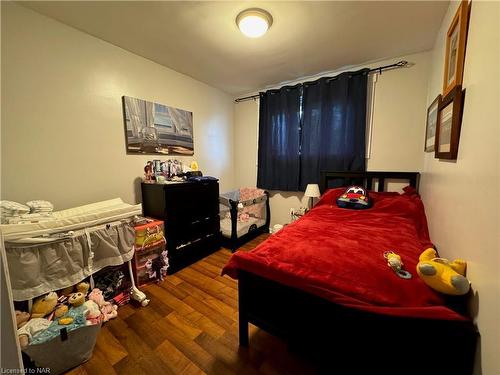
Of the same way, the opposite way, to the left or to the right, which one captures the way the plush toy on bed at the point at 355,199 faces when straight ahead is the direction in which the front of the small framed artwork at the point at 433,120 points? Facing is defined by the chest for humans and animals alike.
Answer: to the left

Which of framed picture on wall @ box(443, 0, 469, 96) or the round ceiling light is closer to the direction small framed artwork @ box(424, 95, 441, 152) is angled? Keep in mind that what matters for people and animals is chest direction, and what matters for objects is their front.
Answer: the round ceiling light

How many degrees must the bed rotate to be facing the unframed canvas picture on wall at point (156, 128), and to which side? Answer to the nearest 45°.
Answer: approximately 90° to its right

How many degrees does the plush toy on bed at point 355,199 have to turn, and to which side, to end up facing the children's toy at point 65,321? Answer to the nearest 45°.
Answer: approximately 45° to its right

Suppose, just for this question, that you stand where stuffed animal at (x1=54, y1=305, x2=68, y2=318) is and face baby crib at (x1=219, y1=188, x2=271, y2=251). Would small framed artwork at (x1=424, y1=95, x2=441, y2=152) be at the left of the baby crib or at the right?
right

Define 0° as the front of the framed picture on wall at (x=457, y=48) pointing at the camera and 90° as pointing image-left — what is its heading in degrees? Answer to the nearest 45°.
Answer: approximately 90°

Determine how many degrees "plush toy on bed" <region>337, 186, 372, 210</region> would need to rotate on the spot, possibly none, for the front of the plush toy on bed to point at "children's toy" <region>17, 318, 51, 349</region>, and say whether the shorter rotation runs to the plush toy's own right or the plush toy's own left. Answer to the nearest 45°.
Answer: approximately 45° to the plush toy's own right

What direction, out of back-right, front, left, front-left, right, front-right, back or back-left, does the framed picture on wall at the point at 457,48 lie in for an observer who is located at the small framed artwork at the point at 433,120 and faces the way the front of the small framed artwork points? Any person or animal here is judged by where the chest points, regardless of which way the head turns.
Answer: left

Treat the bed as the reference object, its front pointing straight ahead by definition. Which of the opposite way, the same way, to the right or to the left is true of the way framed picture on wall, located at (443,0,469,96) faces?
to the right
